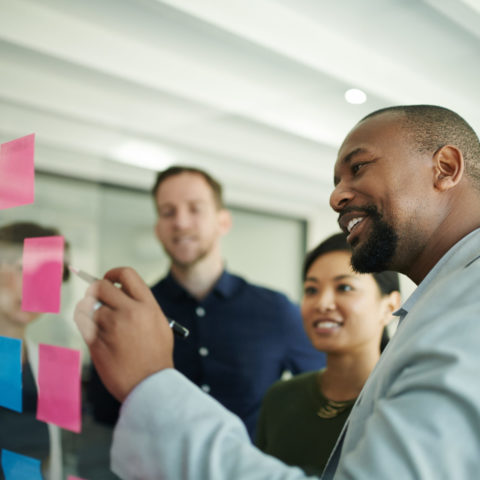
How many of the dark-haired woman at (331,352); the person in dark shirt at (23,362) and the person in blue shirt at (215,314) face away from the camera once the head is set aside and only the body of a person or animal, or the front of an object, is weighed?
0

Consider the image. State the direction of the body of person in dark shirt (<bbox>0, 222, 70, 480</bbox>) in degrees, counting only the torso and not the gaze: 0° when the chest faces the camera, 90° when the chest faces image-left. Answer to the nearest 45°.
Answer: approximately 45°

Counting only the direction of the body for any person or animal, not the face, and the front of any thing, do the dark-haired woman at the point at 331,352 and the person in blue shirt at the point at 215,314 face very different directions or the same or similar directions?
same or similar directions

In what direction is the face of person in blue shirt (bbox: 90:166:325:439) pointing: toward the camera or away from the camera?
toward the camera

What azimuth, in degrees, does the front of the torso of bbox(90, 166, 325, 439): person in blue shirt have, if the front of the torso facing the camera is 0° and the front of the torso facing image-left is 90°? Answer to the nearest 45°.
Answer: approximately 45°

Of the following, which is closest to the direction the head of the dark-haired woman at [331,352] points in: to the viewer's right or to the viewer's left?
to the viewer's left

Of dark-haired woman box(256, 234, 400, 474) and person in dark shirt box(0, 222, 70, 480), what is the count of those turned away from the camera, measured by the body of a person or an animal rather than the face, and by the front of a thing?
0

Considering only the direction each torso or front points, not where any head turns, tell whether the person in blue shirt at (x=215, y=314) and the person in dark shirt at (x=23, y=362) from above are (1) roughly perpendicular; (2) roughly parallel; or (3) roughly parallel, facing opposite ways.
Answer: roughly parallel
